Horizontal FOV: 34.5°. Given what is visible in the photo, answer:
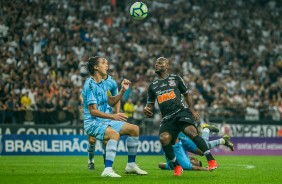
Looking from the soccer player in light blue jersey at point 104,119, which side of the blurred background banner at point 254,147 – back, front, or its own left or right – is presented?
front

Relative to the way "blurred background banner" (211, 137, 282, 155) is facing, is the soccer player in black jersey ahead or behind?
ahead

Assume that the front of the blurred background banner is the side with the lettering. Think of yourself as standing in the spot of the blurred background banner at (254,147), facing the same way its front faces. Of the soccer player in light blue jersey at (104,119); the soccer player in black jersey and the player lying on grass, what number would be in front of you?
3

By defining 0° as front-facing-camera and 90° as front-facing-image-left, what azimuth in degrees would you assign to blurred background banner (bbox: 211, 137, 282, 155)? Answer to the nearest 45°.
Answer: approximately 0°

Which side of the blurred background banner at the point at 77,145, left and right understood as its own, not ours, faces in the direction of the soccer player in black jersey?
front

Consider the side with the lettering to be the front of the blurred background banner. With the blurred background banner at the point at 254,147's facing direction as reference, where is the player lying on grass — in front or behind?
in front

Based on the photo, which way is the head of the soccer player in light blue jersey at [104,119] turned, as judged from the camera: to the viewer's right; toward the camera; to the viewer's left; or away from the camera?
to the viewer's right

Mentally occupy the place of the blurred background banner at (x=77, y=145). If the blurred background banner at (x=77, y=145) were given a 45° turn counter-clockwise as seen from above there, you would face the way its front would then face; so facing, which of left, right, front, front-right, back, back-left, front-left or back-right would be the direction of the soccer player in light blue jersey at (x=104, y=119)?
front-right

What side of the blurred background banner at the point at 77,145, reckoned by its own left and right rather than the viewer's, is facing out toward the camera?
front
